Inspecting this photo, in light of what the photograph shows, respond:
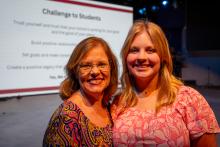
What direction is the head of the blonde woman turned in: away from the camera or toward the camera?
toward the camera

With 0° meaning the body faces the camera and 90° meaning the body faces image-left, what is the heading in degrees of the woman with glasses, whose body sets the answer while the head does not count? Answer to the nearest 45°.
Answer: approximately 315°

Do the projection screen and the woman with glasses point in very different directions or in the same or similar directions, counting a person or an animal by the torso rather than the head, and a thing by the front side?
same or similar directions

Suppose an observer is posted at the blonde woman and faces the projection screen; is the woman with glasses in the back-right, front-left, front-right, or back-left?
front-left

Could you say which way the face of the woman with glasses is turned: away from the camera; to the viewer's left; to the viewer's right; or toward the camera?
toward the camera

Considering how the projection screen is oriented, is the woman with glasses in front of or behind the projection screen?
in front

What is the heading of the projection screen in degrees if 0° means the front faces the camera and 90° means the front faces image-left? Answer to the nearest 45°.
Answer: approximately 315°

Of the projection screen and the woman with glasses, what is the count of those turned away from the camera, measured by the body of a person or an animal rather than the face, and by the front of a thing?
0

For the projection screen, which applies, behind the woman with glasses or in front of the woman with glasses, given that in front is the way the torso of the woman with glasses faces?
behind
